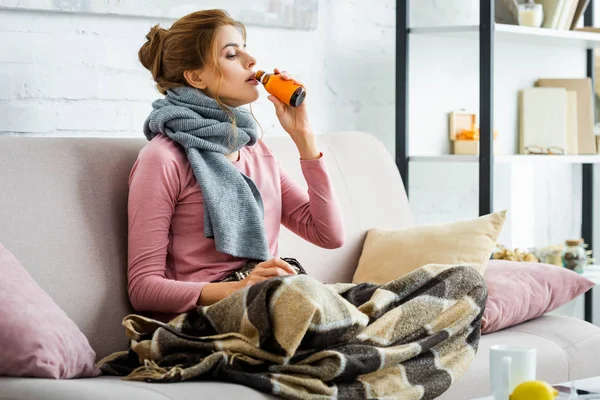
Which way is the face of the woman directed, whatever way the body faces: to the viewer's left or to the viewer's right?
to the viewer's right

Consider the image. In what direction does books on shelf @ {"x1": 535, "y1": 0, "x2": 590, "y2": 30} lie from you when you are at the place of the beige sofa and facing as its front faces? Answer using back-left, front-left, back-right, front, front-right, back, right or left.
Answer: back-left

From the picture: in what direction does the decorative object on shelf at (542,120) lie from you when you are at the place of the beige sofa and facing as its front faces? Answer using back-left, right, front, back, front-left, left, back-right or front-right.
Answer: back-left

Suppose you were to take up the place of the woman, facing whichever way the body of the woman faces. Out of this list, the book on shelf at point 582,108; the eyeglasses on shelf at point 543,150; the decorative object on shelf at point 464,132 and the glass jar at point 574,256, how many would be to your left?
4

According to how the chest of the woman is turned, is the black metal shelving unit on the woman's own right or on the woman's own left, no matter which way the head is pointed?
on the woman's own left

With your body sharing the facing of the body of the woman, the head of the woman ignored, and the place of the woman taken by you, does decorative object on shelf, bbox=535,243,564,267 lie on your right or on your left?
on your left

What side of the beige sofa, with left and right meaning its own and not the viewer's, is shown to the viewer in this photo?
front

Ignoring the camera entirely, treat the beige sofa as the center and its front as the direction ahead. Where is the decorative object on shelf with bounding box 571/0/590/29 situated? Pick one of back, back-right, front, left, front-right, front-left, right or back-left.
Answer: back-left

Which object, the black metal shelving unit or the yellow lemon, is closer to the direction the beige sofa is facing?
the yellow lemon

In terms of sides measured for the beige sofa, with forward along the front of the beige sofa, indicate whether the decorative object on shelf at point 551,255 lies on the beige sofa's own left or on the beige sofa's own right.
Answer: on the beige sofa's own left

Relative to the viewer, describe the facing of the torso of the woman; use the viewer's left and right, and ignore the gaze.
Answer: facing the viewer and to the right of the viewer

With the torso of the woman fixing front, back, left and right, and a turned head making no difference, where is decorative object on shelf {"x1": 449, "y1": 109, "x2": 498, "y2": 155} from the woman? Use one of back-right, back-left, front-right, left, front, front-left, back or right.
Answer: left
